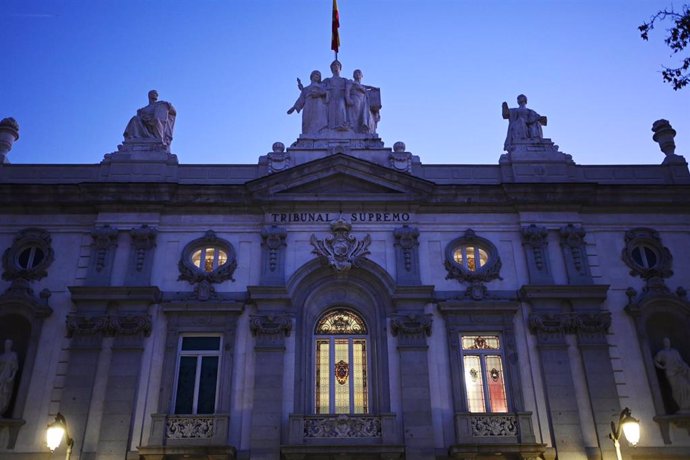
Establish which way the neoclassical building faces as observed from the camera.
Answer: facing the viewer

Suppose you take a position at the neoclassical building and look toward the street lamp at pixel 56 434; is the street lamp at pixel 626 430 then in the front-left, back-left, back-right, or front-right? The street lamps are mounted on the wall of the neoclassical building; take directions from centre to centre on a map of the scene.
back-left
